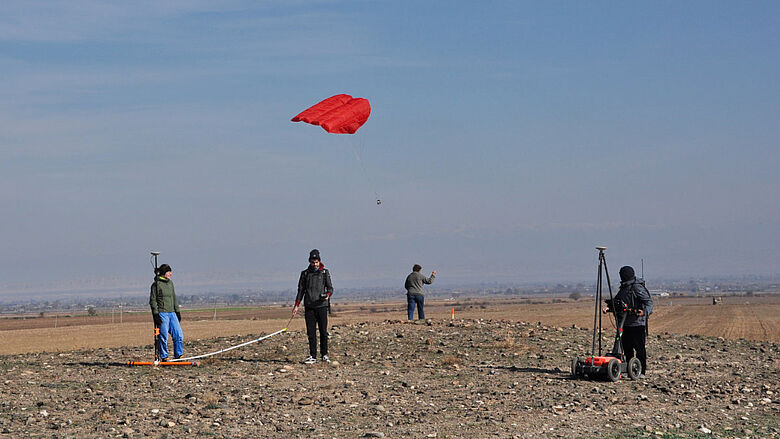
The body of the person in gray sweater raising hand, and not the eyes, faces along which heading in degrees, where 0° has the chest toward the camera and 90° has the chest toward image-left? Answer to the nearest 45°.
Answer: approximately 180°

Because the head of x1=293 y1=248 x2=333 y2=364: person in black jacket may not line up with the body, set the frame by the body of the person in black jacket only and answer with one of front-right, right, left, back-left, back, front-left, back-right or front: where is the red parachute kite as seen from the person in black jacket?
back

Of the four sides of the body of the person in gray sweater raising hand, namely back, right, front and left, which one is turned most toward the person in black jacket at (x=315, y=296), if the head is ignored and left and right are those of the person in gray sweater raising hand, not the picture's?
back

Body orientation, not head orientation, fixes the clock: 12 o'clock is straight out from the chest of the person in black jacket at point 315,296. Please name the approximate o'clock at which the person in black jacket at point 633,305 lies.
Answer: the person in black jacket at point 633,305 is roughly at 10 o'clock from the person in black jacket at point 315,296.

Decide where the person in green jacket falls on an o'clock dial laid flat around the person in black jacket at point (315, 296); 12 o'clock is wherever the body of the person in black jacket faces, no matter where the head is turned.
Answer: The person in green jacket is roughly at 3 o'clock from the person in black jacket.

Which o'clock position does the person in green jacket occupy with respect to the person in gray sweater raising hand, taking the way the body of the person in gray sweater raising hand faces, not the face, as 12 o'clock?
The person in green jacket is roughly at 7 o'clock from the person in gray sweater raising hand.

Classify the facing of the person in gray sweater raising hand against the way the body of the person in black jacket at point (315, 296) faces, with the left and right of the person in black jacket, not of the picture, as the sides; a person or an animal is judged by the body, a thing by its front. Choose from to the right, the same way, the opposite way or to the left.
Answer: the opposite way

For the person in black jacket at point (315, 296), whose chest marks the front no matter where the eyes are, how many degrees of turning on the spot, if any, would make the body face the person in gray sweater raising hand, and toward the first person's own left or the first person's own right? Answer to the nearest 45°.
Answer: approximately 180°

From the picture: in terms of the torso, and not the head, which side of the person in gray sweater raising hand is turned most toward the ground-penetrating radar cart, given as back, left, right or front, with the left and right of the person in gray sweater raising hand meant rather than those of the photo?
back
